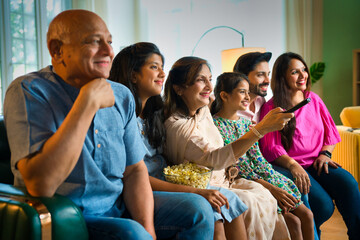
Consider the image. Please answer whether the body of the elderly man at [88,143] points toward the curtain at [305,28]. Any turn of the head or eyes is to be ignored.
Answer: no

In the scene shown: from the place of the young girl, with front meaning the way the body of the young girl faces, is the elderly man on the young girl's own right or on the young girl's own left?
on the young girl's own right

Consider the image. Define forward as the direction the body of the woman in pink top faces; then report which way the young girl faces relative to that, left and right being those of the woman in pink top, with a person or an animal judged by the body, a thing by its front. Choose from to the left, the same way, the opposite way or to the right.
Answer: the same way

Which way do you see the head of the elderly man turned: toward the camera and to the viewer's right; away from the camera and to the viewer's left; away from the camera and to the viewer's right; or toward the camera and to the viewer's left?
toward the camera and to the viewer's right

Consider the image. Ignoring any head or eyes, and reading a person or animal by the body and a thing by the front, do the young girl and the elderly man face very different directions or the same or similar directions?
same or similar directions

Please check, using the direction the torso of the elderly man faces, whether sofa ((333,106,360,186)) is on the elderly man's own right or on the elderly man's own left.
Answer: on the elderly man's own left

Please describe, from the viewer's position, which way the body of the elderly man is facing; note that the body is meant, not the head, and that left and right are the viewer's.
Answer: facing the viewer and to the right of the viewer

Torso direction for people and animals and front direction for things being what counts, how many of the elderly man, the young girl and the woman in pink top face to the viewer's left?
0
